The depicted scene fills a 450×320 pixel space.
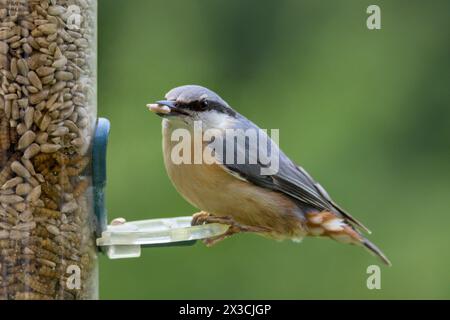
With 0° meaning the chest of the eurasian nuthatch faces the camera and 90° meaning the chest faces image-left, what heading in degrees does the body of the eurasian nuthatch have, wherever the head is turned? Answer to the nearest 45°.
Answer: approximately 90°
